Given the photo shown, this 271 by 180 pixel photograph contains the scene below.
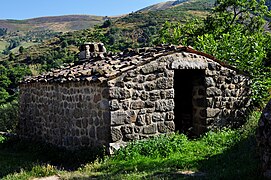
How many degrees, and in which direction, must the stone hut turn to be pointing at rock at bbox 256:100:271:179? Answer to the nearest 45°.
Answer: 0° — it already faces it

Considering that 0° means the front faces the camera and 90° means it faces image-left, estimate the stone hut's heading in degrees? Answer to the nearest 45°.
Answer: approximately 315°
